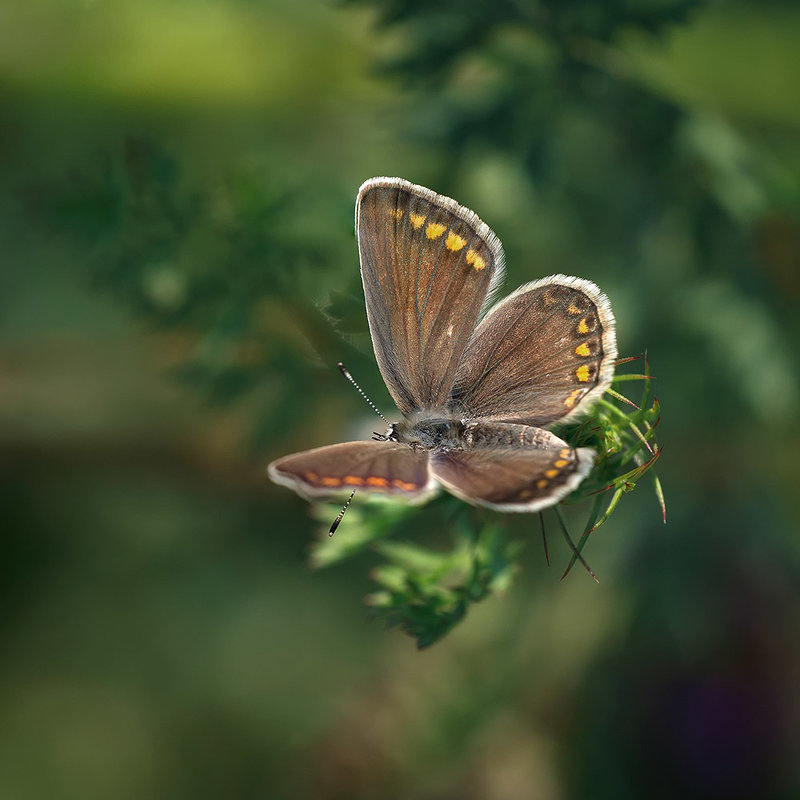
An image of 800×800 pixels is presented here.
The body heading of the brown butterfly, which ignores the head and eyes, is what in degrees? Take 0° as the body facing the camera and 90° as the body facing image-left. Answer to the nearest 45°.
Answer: approximately 90°
